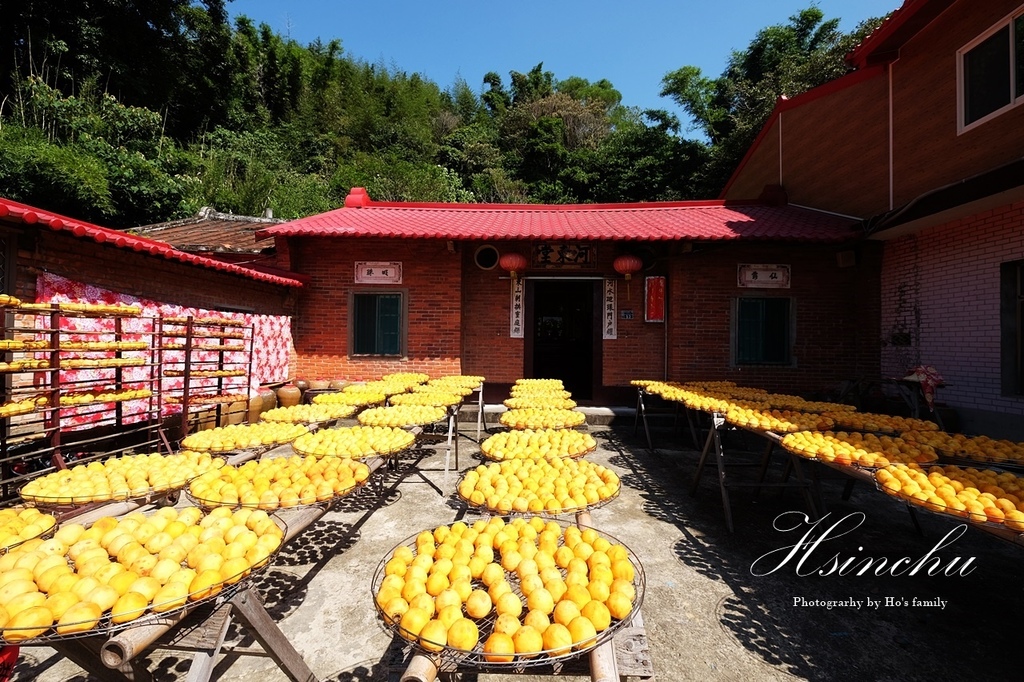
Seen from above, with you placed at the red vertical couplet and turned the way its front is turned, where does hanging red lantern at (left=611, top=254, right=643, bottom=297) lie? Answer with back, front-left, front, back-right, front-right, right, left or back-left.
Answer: front-right

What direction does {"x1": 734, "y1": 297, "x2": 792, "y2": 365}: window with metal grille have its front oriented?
toward the camera

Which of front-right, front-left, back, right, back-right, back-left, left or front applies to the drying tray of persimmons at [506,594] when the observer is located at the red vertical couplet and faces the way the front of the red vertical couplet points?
front

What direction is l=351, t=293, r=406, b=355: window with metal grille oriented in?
toward the camera

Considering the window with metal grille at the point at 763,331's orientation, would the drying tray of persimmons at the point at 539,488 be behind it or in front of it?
in front

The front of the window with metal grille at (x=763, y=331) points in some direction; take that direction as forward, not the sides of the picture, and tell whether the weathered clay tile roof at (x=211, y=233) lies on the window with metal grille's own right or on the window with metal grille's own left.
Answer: on the window with metal grille's own right

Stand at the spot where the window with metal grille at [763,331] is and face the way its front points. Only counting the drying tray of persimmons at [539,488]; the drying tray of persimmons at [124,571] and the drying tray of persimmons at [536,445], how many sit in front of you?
3

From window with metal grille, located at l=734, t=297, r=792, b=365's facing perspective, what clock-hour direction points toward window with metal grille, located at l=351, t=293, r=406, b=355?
window with metal grille, located at l=351, t=293, r=406, b=355 is roughly at 2 o'clock from window with metal grille, located at l=734, t=297, r=792, b=365.

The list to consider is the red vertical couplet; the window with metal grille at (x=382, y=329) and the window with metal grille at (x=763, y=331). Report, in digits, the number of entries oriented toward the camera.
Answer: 3

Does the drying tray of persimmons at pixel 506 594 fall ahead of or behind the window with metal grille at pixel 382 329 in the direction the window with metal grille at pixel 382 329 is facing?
ahead

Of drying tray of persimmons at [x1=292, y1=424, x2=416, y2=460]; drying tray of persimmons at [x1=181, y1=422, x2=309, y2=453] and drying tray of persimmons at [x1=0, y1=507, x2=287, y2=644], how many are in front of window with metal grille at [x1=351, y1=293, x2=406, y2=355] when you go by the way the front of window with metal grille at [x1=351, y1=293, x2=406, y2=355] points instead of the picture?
3

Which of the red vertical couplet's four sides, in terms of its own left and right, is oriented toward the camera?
front

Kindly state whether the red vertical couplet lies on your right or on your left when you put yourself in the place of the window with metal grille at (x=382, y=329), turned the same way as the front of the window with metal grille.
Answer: on your left

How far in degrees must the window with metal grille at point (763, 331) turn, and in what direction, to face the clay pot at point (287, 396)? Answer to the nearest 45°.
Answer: approximately 45° to its right

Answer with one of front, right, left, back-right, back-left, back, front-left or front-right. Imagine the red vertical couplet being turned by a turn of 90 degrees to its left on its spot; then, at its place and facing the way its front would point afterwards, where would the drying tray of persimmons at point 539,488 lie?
right

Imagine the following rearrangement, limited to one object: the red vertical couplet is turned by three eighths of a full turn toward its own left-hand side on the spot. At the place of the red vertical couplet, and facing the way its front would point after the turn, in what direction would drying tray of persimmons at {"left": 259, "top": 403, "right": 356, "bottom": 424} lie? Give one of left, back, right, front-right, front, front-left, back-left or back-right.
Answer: back

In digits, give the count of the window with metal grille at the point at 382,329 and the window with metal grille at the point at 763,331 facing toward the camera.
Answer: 2
